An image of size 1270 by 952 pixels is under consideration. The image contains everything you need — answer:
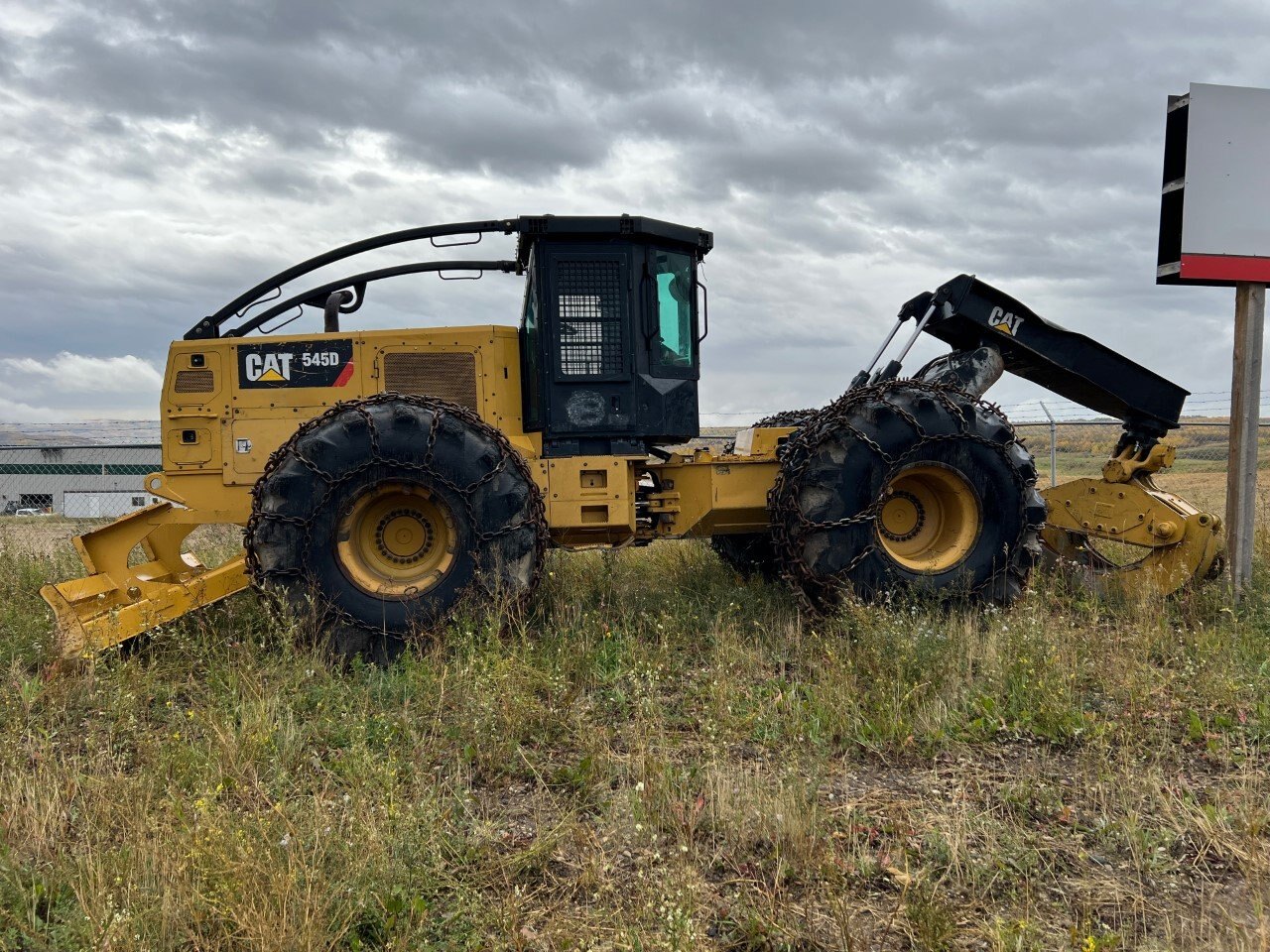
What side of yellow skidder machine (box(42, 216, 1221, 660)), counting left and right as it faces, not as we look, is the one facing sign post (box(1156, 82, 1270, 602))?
back

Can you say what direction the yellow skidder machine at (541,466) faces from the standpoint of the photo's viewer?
facing to the left of the viewer

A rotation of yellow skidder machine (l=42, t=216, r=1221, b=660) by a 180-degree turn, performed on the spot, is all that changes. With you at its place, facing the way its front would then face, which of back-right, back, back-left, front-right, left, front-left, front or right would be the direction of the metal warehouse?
back-left
